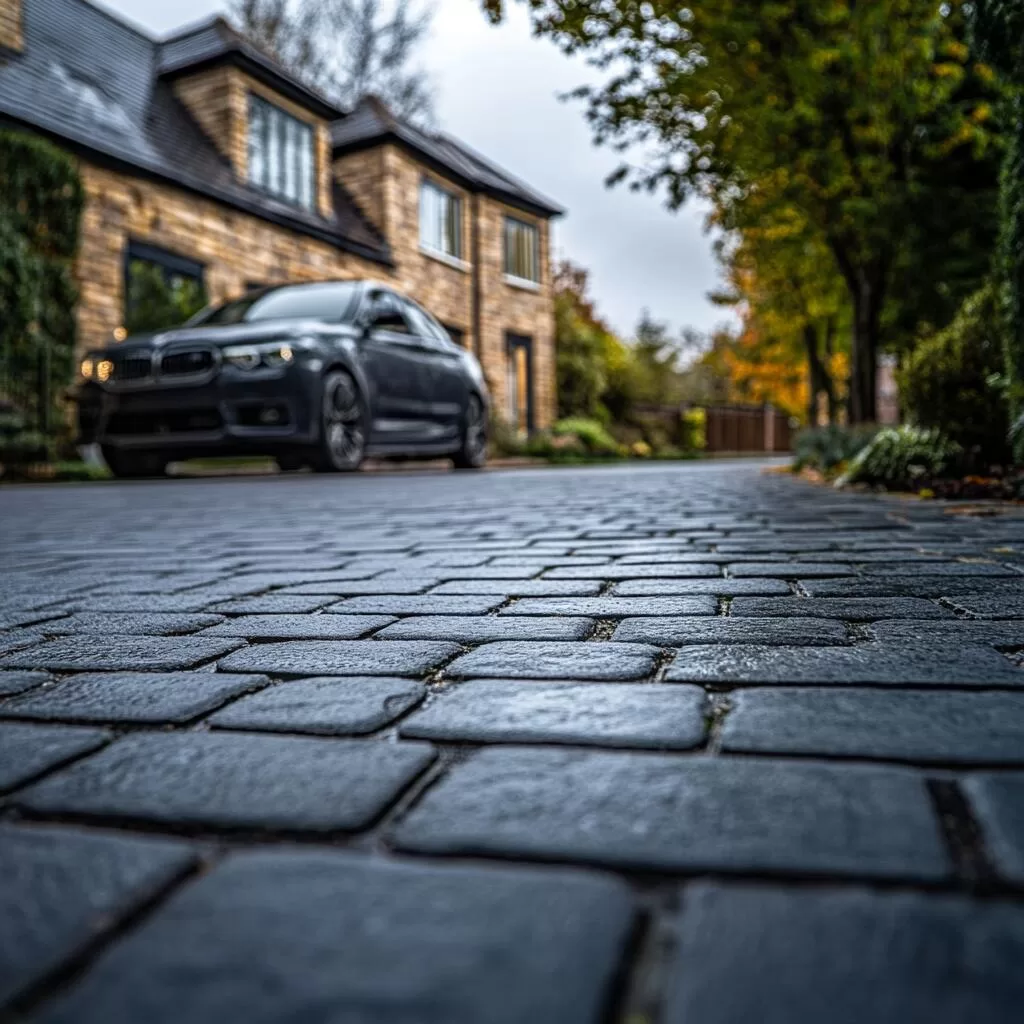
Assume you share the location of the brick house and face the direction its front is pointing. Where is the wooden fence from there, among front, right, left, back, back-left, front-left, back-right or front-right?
left

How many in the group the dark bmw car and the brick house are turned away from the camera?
0

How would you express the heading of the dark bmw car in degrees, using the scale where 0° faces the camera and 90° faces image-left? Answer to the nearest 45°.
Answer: approximately 45°

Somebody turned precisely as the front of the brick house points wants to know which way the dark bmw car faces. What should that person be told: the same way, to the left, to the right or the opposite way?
to the right

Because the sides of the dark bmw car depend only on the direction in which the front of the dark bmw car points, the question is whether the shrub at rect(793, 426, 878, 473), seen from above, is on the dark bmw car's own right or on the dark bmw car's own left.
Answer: on the dark bmw car's own left

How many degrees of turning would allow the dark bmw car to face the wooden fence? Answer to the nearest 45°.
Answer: approximately 180°

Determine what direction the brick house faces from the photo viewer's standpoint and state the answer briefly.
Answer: facing the viewer and to the right of the viewer

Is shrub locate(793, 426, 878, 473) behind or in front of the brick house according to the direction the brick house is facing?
in front

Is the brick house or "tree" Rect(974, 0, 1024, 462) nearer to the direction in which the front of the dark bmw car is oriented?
the tree

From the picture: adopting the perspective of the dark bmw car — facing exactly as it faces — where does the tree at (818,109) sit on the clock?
The tree is roughly at 8 o'clock from the dark bmw car.
